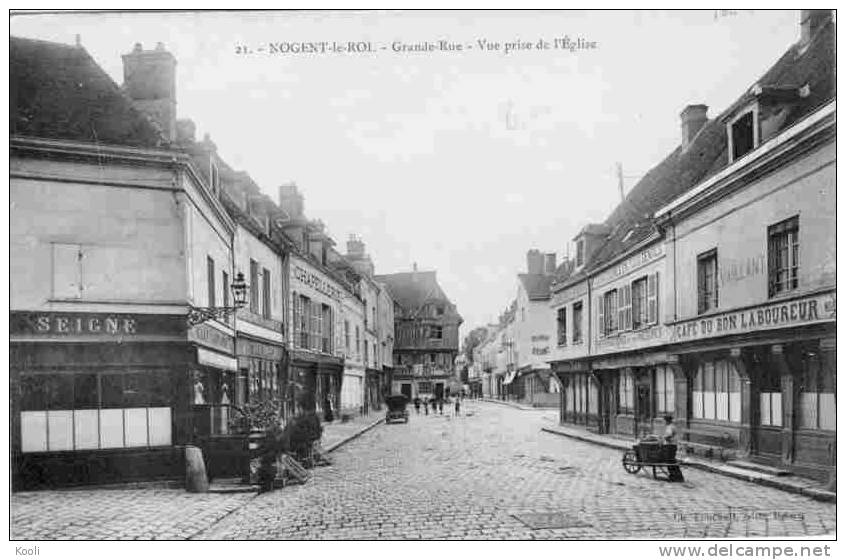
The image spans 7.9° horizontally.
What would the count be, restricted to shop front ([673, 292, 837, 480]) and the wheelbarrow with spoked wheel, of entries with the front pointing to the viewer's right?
0

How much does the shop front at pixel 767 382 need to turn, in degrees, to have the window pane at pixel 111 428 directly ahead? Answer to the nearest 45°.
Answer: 0° — it already faces it

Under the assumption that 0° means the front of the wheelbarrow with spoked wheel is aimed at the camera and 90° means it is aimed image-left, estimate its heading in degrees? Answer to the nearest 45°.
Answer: approximately 90°

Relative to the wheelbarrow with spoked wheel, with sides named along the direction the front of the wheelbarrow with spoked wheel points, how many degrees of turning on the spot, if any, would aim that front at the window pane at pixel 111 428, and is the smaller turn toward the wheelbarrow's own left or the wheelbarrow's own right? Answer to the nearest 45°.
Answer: approximately 45° to the wheelbarrow's own left
